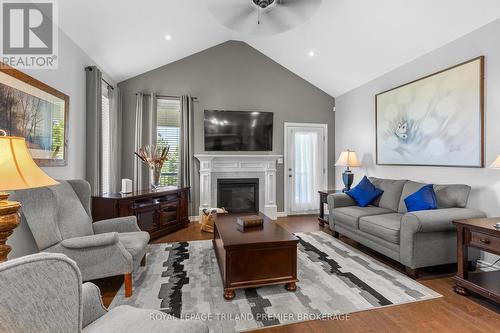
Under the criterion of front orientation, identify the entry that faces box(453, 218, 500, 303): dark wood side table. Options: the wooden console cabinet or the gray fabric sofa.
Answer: the wooden console cabinet

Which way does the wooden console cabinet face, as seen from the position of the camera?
facing the viewer and to the right of the viewer

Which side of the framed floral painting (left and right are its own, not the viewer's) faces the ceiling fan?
front

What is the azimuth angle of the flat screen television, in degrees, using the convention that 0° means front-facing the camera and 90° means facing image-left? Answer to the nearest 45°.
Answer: approximately 0°

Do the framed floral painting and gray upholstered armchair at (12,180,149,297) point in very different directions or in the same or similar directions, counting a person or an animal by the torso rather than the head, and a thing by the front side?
very different directions

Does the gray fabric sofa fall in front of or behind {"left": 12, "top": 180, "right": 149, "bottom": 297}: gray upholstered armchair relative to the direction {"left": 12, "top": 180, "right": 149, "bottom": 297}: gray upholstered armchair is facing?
in front

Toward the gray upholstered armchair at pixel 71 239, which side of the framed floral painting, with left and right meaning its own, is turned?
front

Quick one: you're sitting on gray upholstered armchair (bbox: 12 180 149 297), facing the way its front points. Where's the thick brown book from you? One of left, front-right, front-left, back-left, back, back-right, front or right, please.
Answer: front-left

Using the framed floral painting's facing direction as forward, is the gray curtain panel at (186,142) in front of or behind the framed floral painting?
in front

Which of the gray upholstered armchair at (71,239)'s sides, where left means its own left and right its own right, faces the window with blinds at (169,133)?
left

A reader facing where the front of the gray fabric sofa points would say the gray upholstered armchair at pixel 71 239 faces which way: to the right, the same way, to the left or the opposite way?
the opposite way

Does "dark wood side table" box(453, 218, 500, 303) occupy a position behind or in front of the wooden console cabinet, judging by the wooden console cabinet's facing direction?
in front

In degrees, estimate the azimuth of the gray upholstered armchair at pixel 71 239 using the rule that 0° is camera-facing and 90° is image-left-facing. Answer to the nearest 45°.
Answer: approximately 315°

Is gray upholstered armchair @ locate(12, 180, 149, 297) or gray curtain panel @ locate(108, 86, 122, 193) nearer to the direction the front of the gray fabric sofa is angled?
the gray upholstered armchair

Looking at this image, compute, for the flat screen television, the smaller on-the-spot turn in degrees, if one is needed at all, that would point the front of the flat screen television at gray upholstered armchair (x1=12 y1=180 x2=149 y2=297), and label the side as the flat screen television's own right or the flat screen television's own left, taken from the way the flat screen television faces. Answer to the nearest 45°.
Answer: approximately 45° to the flat screen television's own right
